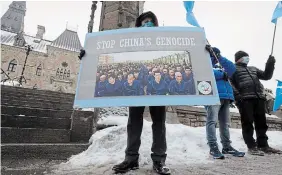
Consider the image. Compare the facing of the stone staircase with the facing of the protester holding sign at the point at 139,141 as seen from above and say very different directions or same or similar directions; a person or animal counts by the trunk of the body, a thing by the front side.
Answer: same or similar directions

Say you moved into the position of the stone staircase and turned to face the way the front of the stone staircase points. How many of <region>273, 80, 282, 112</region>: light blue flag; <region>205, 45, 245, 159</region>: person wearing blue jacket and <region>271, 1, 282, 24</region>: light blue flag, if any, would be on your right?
0

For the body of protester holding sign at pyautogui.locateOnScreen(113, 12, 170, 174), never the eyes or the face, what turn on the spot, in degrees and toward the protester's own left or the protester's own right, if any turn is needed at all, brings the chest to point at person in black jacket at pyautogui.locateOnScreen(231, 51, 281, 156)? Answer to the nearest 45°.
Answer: approximately 135° to the protester's own left

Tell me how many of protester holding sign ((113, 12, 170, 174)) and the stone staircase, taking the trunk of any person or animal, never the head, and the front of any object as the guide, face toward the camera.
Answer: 2

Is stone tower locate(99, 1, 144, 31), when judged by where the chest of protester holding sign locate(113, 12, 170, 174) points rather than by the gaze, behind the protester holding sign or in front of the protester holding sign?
behind

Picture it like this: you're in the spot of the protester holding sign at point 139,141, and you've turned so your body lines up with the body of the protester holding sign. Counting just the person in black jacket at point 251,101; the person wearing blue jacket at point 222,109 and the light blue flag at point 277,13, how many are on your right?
0

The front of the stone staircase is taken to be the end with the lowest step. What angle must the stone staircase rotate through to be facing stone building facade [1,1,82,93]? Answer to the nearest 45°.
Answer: approximately 180°

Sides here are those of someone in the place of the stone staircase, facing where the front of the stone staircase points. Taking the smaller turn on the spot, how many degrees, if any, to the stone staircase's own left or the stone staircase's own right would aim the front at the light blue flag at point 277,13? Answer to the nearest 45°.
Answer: approximately 90° to the stone staircase's own left

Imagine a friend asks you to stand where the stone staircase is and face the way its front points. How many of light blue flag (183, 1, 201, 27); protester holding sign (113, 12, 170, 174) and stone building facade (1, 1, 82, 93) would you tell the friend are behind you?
1

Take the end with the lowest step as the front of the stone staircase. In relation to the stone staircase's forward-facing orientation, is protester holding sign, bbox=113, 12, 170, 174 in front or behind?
in front

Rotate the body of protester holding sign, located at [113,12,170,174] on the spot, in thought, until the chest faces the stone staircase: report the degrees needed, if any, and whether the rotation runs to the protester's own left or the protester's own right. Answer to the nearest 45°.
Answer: approximately 135° to the protester's own right

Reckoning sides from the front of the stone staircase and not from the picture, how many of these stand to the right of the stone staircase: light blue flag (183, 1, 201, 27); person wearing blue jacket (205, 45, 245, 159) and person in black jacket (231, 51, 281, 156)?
0

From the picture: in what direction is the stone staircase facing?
toward the camera

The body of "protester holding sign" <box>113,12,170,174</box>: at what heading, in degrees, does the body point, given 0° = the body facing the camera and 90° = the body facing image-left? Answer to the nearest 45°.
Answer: approximately 0°
